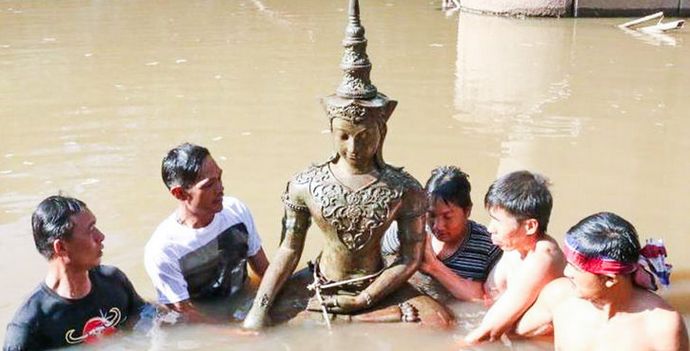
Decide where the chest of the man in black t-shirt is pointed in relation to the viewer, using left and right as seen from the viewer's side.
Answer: facing the viewer and to the right of the viewer

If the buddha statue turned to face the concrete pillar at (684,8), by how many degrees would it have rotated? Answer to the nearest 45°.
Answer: approximately 135° to its left

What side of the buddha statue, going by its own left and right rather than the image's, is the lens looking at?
front

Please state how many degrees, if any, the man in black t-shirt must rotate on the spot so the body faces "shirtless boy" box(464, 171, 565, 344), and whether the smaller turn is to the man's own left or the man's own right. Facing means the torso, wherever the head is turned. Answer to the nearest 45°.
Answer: approximately 45° to the man's own left

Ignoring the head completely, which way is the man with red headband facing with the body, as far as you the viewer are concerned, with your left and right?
facing the viewer and to the left of the viewer

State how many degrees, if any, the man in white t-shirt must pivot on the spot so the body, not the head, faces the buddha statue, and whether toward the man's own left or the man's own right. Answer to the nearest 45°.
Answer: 0° — they already face it

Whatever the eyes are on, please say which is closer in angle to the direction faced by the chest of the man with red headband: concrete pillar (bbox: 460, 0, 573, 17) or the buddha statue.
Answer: the buddha statue

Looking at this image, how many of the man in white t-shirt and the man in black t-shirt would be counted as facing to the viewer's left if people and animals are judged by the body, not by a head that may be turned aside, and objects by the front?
0

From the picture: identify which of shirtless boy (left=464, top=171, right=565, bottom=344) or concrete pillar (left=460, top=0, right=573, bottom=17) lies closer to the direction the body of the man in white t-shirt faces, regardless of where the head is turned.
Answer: the shirtless boy

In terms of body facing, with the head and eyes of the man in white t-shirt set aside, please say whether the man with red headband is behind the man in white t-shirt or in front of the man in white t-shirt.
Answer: in front

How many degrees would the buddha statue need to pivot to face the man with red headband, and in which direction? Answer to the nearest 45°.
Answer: approximately 45° to its left

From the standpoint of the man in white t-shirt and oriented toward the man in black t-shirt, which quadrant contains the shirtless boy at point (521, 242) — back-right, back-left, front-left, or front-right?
back-left

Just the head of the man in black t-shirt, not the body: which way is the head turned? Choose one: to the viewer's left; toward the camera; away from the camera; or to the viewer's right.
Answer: to the viewer's right

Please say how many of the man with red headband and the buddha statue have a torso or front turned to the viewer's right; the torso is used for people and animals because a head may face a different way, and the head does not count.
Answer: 0

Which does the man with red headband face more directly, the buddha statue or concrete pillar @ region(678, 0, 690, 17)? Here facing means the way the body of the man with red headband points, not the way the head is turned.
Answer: the buddha statue
